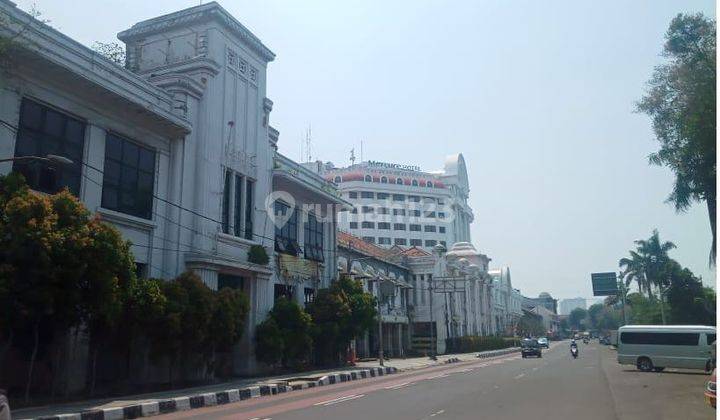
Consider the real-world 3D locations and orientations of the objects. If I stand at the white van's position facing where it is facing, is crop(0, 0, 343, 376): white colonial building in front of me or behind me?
behind

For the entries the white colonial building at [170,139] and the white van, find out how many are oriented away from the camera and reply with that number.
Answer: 0

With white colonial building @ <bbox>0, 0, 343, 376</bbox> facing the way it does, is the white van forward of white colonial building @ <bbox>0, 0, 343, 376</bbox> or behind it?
forward

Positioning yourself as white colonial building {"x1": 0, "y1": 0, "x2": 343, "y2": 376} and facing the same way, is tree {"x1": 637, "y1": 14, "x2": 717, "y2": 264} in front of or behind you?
in front

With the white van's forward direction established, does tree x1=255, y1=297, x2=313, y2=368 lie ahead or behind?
behind

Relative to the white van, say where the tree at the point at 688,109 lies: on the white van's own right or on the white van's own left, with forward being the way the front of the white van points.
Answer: on the white van's own right

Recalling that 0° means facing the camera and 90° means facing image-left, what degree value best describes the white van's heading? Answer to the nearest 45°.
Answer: approximately 270°

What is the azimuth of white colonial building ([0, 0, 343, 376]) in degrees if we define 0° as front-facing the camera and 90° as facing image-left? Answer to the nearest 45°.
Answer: approximately 315°

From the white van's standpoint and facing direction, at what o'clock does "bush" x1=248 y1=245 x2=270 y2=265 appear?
The bush is roughly at 5 o'clock from the white van.
